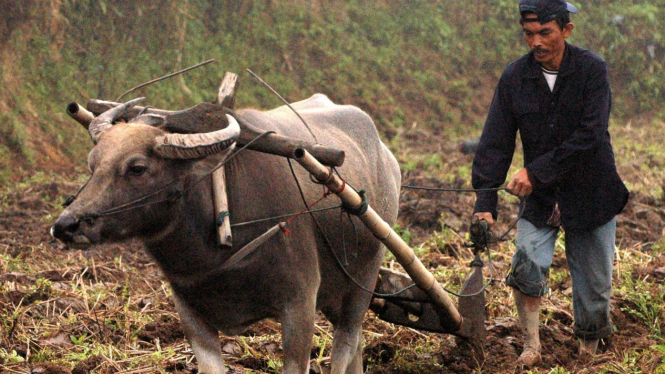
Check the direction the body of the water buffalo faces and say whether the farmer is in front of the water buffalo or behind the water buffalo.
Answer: behind

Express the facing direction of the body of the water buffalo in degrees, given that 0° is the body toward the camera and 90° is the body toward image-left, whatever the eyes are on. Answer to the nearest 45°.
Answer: approximately 45°

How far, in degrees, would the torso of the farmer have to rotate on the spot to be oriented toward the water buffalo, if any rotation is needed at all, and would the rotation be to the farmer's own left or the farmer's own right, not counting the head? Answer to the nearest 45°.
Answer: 0° — they already face it

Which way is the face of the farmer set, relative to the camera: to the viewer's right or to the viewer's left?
to the viewer's left
